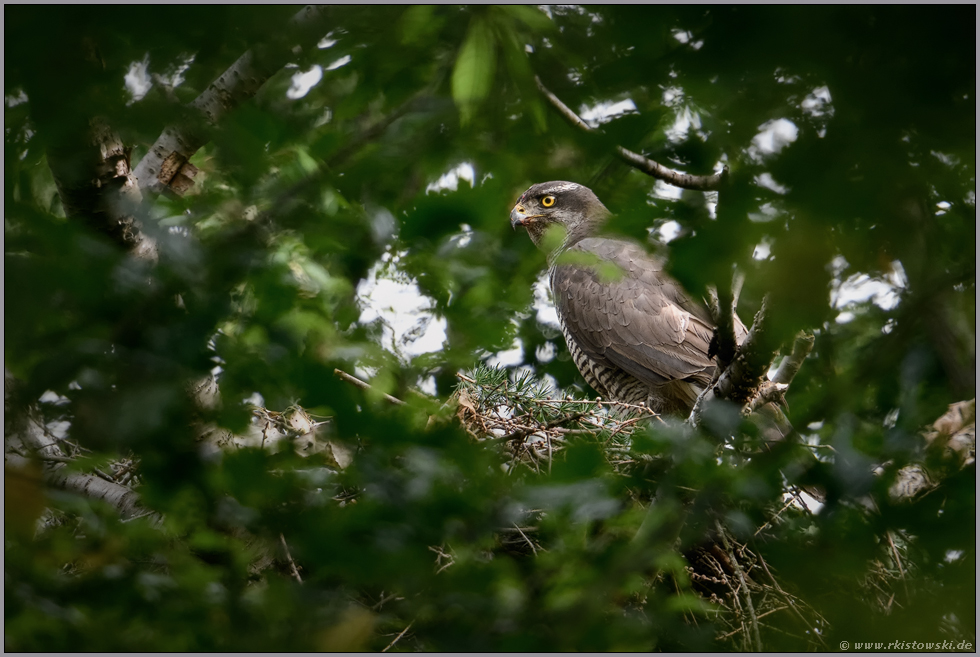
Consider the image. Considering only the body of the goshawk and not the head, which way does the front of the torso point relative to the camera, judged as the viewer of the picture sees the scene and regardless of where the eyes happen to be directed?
to the viewer's left

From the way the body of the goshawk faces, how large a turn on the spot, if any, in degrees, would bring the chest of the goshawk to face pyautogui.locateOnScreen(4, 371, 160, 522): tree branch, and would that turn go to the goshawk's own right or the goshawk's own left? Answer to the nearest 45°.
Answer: approximately 45° to the goshawk's own left
